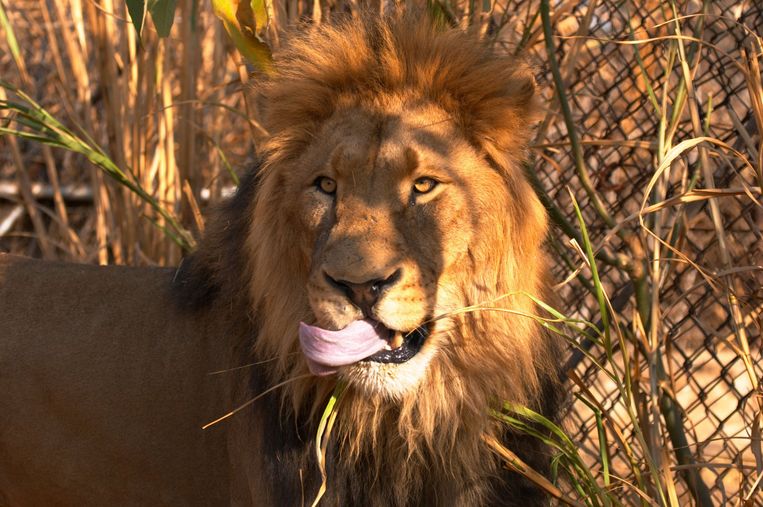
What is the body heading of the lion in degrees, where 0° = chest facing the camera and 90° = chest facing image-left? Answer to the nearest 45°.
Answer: approximately 315°
